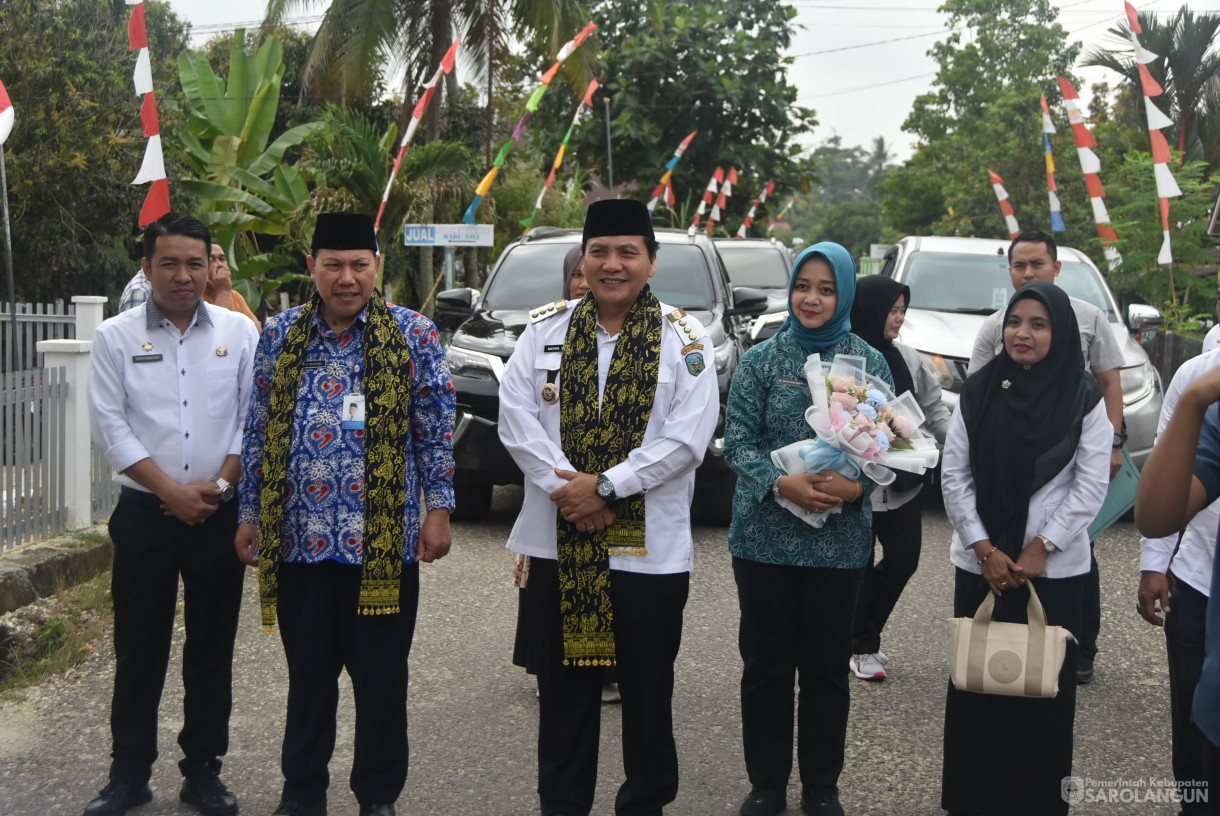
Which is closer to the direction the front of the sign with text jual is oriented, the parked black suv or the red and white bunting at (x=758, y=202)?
the parked black suv

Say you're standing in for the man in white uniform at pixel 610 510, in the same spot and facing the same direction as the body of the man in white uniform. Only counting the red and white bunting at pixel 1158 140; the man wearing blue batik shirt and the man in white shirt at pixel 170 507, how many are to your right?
2

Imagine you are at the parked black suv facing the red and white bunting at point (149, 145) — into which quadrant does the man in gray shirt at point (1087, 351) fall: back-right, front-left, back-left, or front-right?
back-left

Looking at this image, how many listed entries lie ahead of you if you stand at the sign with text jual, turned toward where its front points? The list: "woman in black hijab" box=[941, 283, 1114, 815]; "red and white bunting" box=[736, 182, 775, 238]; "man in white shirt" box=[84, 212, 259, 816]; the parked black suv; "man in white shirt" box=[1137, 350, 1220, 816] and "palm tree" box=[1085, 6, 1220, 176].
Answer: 4

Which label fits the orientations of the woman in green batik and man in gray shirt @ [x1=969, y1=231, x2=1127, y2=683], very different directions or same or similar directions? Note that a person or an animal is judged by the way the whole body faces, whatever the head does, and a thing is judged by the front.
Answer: same or similar directions

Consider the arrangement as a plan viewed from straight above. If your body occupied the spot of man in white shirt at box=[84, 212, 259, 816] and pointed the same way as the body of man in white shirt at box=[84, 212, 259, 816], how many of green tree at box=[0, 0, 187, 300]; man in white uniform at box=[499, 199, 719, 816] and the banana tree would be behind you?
2

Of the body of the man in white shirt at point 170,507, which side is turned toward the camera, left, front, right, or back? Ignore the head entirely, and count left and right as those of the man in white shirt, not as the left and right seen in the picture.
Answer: front

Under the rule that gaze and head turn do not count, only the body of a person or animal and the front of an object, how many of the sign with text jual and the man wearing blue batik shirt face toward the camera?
2

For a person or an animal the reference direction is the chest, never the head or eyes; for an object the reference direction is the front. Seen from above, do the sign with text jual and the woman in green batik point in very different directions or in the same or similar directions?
same or similar directions

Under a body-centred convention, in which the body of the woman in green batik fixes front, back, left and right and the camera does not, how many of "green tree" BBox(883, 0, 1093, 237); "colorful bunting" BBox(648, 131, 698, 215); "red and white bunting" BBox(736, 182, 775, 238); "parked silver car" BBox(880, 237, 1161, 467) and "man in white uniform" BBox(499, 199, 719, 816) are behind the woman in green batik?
4

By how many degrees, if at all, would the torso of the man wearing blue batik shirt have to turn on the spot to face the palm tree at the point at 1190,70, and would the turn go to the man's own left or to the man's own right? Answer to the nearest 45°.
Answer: approximately 135° to the man's own left

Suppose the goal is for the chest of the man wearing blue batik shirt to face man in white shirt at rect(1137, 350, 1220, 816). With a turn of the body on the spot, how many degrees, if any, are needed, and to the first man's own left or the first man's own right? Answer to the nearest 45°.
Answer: approximately 90° to the first man's own left

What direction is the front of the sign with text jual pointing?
toward the camera

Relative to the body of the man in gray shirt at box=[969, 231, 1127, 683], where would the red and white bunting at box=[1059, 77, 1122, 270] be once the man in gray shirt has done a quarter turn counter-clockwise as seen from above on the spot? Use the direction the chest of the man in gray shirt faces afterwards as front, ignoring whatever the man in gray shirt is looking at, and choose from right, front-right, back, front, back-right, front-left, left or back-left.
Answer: left

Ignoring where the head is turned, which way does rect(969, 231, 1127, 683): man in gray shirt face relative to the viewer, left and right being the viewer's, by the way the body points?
facing the viewer

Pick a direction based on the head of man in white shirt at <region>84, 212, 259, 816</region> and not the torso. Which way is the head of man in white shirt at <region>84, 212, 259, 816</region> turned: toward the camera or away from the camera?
toward the camera

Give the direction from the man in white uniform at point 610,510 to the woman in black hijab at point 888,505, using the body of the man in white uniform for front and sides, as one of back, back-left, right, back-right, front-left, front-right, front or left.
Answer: back-left
